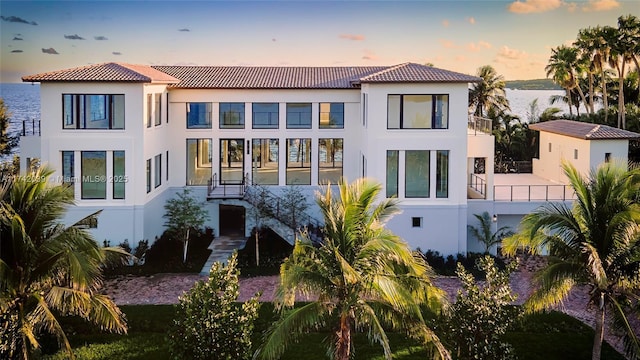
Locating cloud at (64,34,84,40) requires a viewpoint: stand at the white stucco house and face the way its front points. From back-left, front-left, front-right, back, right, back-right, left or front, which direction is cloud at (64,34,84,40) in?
back-right

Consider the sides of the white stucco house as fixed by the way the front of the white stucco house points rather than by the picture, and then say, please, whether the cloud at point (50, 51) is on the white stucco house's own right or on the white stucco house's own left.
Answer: on the white stucco house's own right

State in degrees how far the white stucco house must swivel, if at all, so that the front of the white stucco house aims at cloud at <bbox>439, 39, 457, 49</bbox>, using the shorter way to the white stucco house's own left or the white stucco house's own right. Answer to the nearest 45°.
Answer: approximately 135° to the white stucco house's own left

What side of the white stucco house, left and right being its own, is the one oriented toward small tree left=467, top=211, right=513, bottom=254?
left

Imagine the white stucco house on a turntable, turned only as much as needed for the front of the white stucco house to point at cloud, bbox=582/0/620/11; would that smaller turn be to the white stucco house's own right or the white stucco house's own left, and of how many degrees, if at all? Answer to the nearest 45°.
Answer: approximately 135° to the white stucco house's own left

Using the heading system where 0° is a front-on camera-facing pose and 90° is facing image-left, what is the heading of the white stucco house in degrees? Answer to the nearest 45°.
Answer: approximately 0°
